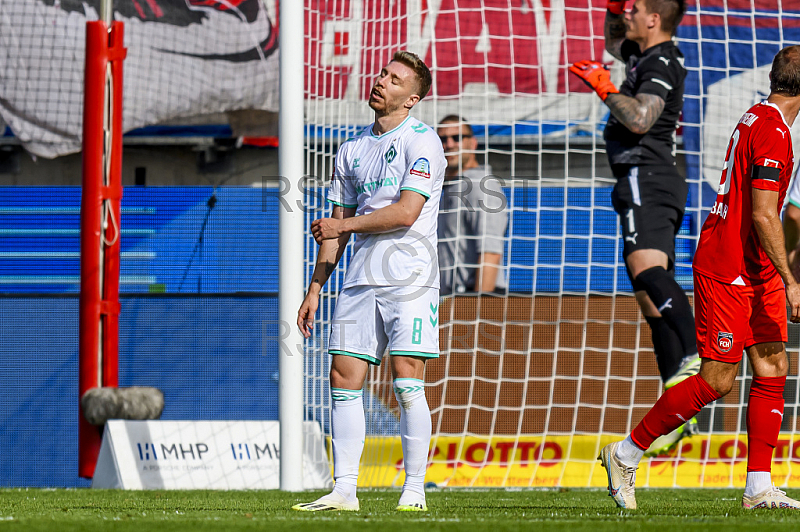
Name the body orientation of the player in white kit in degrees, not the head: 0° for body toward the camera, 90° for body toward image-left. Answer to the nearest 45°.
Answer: approximately 45°

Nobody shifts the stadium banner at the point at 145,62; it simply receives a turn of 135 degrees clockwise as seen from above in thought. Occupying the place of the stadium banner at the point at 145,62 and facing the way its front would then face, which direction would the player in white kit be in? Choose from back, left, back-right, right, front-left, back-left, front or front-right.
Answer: back-left

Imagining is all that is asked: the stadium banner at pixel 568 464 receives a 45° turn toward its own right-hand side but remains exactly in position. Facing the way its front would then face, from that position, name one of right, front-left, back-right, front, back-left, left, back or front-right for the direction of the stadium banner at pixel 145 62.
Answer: right

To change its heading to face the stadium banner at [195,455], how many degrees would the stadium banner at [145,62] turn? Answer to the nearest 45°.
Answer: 0° — it already faces it

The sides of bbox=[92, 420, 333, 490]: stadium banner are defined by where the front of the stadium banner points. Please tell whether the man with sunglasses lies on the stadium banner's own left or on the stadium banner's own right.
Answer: on the stadium banner's own left

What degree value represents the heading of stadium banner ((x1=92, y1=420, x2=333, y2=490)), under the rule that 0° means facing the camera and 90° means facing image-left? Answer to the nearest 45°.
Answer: approximately 0°

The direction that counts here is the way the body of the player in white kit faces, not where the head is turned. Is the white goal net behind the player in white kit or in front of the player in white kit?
behind

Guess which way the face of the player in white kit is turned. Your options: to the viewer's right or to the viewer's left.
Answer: to the viewer's left
